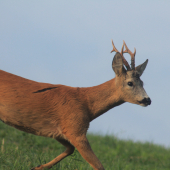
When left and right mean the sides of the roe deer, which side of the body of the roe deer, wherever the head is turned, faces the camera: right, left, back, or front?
right
